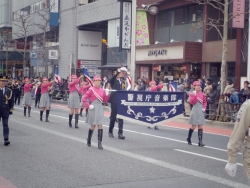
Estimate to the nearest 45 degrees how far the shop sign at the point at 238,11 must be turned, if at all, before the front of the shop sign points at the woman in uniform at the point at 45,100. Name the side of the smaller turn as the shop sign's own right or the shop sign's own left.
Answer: approximately 45° to the shop sign's own right

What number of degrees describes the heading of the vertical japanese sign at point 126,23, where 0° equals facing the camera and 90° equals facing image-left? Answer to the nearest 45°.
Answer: approximately 0°

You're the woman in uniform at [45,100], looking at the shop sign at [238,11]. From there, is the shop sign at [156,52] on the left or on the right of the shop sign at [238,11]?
left

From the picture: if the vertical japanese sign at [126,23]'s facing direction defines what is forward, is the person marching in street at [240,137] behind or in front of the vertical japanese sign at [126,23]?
in front

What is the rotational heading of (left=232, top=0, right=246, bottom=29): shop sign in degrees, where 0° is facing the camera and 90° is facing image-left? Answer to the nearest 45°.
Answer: approximately 0°

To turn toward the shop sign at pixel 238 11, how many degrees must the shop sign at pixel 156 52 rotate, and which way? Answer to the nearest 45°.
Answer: approximately 45° to its left

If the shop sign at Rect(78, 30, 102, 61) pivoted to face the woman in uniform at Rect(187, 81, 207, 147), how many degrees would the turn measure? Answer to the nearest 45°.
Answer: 0° — it already faces them

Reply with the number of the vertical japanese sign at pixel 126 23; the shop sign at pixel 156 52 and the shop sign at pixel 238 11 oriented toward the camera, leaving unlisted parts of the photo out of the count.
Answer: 3

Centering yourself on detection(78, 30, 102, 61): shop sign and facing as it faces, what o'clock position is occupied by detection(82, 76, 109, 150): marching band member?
The marching band member is roughly at 12 o'clock from the shop sign.
